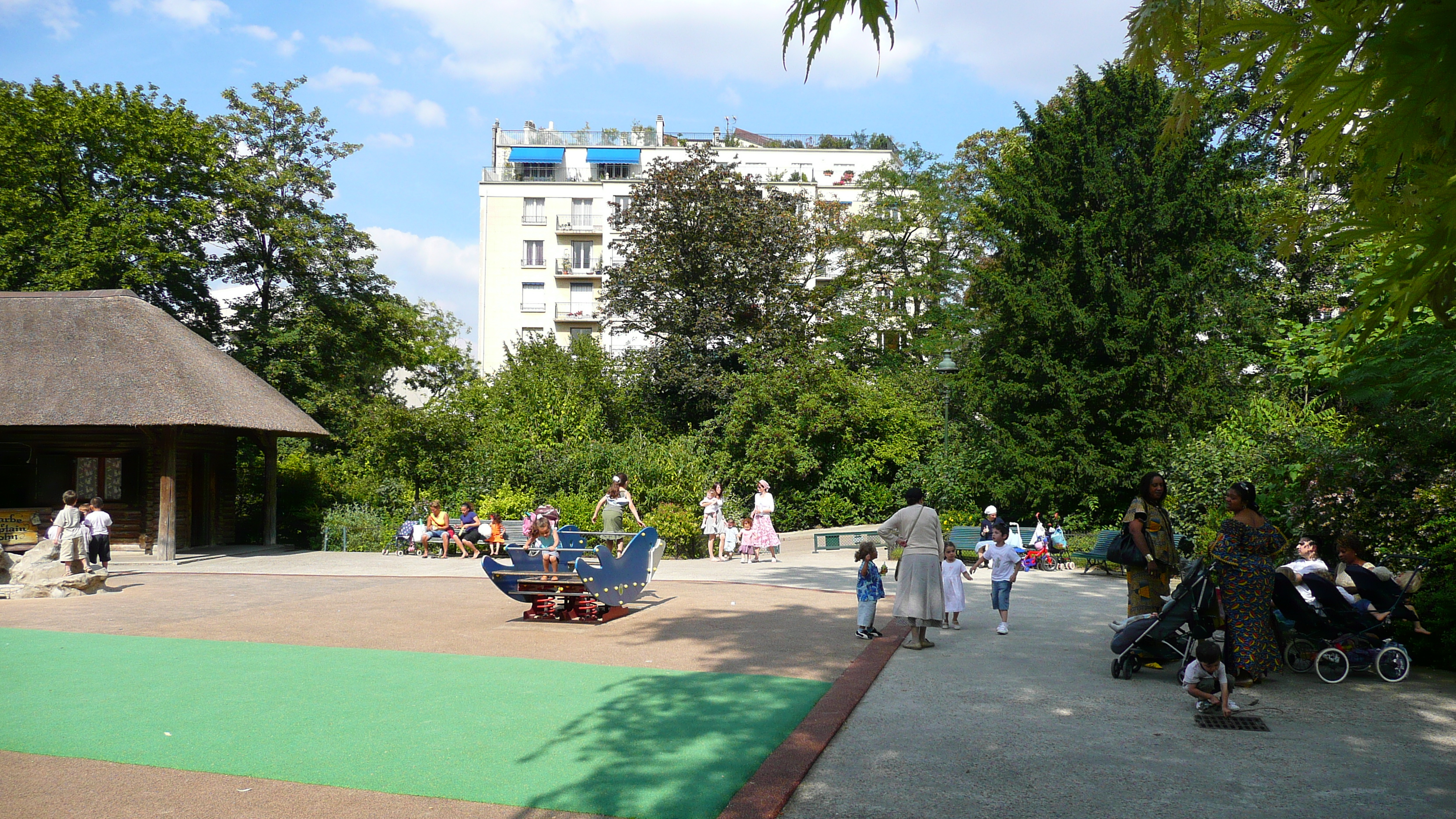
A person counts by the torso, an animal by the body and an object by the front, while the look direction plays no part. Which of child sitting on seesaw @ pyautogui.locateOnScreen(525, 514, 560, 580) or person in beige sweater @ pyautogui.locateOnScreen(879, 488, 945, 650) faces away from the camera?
the person in beige sweater

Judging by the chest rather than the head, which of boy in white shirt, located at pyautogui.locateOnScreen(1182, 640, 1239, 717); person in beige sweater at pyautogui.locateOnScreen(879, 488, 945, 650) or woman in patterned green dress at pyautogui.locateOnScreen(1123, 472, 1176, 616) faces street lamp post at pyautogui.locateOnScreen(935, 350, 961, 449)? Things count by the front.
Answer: the person in beige sweater

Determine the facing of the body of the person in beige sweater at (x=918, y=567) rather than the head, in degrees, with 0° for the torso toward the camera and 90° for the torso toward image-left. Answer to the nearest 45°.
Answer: approximately 180°

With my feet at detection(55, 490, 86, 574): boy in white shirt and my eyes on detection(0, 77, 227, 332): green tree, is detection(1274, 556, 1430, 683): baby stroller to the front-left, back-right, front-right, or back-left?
back-right

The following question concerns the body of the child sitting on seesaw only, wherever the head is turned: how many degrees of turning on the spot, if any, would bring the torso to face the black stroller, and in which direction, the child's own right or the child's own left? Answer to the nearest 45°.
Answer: approximately 45° to the child's own left

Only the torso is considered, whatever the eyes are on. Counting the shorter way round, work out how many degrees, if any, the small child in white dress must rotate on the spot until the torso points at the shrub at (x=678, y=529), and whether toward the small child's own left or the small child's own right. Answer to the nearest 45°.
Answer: approximately 135° to the small child's own right

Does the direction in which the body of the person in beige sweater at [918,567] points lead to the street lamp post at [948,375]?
yes

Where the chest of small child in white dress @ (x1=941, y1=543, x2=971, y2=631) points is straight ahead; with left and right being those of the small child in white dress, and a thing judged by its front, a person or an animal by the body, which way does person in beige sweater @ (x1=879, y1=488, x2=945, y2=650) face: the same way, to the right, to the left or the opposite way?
the opposite way
